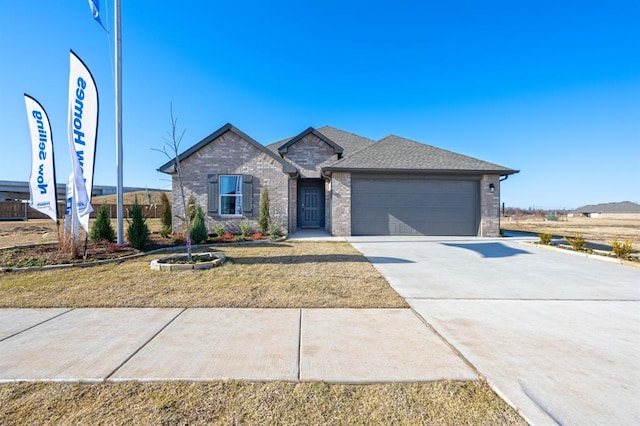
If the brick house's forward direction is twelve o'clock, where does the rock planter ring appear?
The rock planter ring is roughly at 1 o'clock from the brick house.

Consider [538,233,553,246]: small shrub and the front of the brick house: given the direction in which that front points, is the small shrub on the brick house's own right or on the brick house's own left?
on the brick house's own left

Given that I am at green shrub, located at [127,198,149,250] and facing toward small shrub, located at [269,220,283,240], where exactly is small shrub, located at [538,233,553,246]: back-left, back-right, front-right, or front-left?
front-right

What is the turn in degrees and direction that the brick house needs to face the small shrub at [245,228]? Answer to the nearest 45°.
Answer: approximately 90° to its right

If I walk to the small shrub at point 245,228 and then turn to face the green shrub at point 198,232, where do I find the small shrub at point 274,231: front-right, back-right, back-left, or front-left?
back-left

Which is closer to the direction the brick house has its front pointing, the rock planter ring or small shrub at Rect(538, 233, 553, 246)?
the rock planter ring

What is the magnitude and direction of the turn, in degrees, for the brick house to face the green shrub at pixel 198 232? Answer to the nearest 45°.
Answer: approximately 45° to its right

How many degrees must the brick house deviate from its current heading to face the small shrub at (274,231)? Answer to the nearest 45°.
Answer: approximately 90° to its right

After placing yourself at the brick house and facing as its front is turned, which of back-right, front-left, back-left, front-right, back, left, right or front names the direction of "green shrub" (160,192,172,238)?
right

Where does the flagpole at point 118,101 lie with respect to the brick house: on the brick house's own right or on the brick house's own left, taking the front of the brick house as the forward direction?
on the brick house's own right

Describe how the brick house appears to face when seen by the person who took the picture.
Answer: facing the viewer

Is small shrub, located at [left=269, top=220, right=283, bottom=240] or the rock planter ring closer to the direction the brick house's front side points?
the rock planter ring
